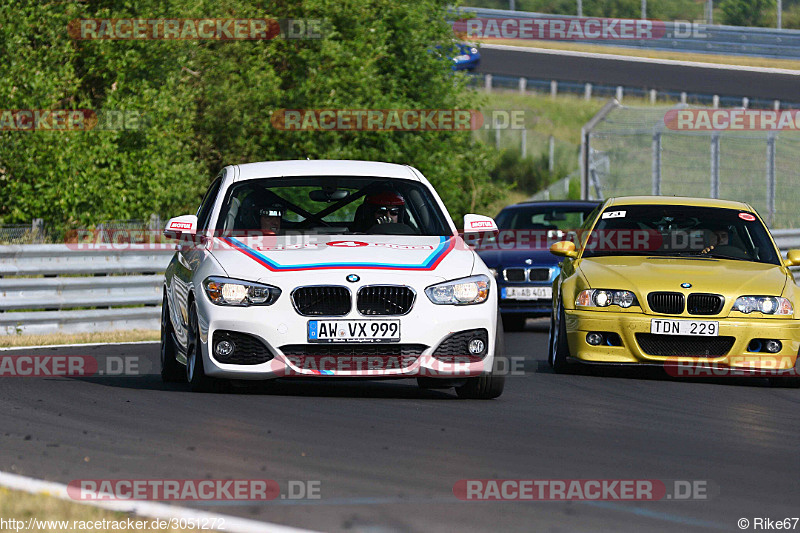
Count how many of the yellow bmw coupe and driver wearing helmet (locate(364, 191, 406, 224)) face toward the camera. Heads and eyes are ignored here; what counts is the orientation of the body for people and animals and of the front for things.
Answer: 2

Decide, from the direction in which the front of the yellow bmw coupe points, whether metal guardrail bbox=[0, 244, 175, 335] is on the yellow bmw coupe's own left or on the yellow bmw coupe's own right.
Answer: on the yellow bmw coupe's own right

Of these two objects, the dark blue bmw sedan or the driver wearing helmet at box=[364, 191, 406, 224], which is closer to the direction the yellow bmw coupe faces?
the driver wearing helmet

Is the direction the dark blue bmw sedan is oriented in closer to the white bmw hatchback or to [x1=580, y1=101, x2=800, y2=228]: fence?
the white bmw hatchback

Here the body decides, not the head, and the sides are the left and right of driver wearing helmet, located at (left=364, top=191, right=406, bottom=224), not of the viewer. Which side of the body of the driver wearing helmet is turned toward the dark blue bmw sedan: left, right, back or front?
back

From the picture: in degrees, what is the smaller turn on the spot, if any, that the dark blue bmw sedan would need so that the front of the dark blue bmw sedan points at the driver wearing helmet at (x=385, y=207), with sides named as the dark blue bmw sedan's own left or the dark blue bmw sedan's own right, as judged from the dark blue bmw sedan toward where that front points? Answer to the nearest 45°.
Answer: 0° — it already faces them

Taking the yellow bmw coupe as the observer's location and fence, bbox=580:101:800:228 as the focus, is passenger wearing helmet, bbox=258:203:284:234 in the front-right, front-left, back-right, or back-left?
back-left

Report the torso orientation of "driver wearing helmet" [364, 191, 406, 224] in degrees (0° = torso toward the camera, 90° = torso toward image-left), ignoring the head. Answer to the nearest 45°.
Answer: approximately 0°

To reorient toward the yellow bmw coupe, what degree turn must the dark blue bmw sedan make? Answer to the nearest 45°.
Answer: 0° — it already faces it

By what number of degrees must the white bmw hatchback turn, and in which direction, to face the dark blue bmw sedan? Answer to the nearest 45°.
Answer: approximately 180°
